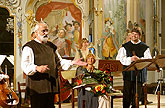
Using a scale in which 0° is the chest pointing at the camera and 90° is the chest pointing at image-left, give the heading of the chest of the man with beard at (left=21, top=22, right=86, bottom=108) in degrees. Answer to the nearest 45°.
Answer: approximately 315°

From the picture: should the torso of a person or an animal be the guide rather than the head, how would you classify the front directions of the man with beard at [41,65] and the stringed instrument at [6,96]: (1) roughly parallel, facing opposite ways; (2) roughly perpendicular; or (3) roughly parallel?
roughly parallel

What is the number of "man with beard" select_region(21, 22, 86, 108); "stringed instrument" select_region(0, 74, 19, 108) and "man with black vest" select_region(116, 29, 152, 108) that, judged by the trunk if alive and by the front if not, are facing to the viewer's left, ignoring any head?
0

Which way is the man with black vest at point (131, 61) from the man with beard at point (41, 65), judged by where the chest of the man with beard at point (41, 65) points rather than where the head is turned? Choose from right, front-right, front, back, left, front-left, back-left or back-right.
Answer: left

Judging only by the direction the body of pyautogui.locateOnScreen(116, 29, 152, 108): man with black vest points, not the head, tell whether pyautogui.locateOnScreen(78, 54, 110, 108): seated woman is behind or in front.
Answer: in front

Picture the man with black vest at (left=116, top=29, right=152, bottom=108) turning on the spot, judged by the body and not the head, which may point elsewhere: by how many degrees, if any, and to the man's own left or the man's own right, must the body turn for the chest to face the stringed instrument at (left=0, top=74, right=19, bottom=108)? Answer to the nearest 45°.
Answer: approximately 45° to the man's own right

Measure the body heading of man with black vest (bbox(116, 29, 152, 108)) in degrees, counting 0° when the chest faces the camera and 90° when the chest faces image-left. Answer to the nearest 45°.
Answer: approximately 0°

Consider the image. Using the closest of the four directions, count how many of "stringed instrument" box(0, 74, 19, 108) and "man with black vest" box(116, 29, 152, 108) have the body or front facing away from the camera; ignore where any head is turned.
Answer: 0

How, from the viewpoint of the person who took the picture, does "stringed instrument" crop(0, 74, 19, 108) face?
facing the viewer and to the right of the viewer

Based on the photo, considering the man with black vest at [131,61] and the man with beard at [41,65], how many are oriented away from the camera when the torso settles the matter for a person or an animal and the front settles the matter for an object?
0

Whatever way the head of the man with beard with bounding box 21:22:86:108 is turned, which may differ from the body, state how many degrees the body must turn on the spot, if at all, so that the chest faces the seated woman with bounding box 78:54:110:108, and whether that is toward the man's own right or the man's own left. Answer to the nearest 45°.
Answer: approximately 90° to the man's own left
